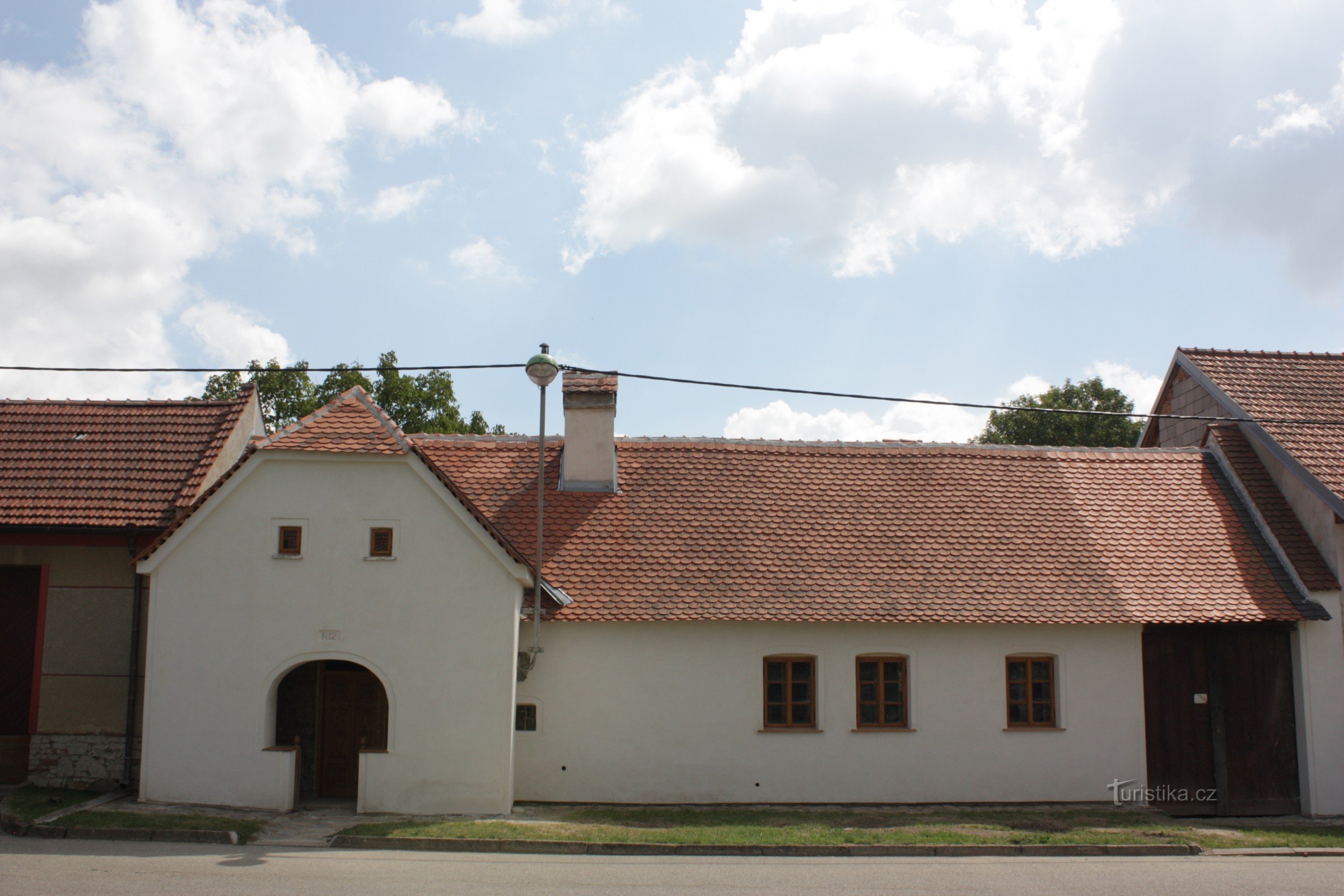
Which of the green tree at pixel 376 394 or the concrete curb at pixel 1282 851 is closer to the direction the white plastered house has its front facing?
the concrete curb

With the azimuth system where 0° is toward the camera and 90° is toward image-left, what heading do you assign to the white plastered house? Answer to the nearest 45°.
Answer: approximately 0°

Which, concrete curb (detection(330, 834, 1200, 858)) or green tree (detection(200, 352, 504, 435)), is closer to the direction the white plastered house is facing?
the concrete curb

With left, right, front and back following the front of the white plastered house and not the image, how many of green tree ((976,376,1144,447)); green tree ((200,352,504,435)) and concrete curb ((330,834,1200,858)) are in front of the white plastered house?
1

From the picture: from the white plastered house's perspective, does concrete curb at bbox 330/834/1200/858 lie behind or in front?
in front

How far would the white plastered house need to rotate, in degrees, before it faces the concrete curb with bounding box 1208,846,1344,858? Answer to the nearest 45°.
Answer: approximately 90° to its left

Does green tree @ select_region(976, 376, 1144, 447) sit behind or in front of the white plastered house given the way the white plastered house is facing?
behind

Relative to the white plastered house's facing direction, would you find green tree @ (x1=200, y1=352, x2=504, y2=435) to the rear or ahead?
to the rear
